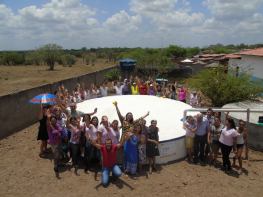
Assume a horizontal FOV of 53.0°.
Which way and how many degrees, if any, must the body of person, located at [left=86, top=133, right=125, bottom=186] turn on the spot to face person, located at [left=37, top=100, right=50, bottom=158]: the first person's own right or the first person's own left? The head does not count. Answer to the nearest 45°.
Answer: approximately 135° to the first person's own right

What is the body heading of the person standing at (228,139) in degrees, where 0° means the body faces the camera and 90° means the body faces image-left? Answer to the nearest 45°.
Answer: approximately 45°

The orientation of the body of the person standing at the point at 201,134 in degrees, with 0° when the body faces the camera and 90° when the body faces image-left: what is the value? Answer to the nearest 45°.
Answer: approximately 45°

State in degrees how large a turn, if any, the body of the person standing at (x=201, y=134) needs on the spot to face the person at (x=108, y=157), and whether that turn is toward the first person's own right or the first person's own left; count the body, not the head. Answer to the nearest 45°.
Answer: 0° — they already face them

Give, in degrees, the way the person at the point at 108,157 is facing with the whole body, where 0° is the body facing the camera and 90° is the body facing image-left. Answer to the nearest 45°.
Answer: approximately 0°

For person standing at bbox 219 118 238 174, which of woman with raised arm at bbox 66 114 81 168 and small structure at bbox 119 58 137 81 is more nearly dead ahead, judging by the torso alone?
the woman with raised arm

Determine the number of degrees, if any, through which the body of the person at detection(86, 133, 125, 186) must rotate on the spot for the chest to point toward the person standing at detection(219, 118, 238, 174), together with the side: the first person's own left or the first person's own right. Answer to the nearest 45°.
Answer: approximately 90° to the first person's own left

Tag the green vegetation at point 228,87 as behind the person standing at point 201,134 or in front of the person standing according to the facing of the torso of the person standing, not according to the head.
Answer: behind
